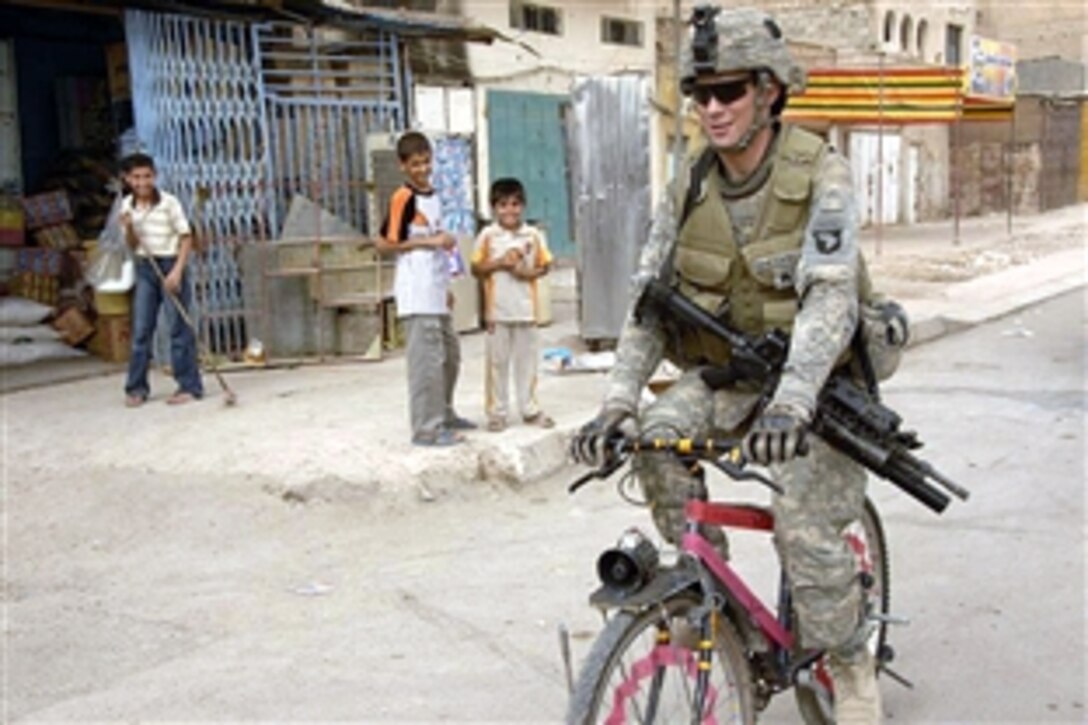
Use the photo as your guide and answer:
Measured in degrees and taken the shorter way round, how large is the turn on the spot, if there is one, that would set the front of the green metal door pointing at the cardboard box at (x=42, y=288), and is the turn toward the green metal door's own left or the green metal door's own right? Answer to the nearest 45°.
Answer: approximately 45° to the green metal door's own right

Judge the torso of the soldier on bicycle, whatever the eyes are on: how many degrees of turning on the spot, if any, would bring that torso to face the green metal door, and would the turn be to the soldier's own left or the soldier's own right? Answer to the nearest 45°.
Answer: approximately 135° to the soldier's own right

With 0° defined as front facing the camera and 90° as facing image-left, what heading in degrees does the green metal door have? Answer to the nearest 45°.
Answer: approximately 0°

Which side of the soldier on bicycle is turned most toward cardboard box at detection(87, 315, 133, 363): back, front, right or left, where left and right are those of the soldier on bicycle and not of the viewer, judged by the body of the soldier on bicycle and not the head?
right

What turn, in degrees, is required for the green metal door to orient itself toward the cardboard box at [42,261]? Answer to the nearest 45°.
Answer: approximately 45° to its right
